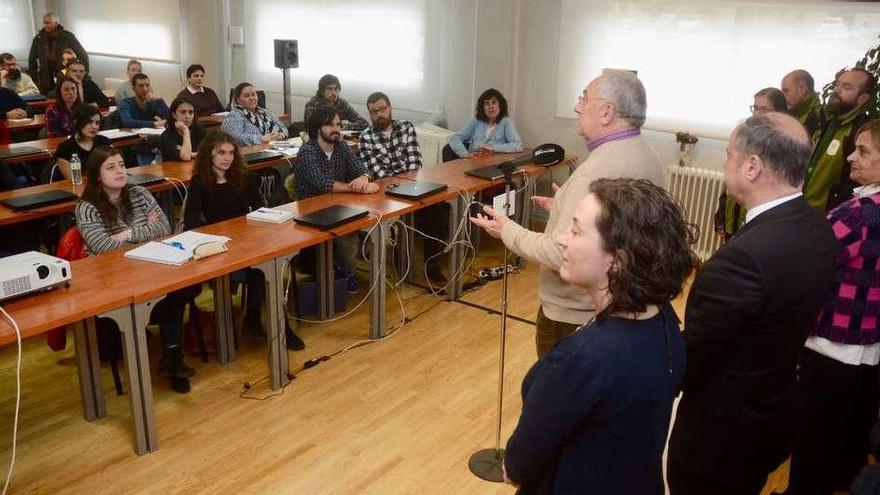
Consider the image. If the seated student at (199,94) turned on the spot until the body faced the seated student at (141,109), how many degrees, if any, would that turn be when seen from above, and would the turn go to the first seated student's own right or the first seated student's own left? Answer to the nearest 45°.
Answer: approximately 90° to the first seated student's own right

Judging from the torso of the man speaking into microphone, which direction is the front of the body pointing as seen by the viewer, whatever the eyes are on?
to the viewer's left

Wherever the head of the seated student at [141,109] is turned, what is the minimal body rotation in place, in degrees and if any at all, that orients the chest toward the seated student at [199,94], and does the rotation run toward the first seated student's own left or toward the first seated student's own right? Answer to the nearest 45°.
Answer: approximately 90° to the first seated student's own left

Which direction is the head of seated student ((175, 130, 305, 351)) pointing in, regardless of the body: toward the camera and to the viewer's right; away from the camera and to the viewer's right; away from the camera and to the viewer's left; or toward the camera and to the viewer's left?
toward the camera and to the viewer's right

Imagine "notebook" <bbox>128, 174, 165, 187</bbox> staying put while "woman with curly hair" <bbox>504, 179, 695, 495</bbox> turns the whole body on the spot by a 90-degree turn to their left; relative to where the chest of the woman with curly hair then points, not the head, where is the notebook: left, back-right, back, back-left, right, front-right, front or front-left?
back-right

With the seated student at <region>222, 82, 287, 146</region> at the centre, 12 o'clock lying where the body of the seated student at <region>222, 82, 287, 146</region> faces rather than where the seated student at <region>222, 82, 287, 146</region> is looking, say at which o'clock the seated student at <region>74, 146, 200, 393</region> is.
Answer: the seated student at <region>74, 146, 200, 393</region> is roughly at 2 o'clock from the seated student at <region>222, 82, 287, 146</region>.

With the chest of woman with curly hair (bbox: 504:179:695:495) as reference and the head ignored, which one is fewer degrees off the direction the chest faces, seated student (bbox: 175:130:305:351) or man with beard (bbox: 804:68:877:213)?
the seated student

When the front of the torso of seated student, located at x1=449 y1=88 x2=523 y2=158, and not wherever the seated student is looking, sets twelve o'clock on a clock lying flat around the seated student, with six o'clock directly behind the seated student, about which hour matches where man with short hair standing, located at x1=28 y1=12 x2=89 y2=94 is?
The man with short hair standing is roughly at 4 o'clock from the seated student.

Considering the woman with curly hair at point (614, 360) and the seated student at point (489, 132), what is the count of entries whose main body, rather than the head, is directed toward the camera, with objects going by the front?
1

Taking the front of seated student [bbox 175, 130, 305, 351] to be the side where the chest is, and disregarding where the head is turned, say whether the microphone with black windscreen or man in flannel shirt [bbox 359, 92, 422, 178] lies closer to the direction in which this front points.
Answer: the microphone with black windscreen

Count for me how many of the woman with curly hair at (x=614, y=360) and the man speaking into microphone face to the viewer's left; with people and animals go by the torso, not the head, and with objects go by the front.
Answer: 2

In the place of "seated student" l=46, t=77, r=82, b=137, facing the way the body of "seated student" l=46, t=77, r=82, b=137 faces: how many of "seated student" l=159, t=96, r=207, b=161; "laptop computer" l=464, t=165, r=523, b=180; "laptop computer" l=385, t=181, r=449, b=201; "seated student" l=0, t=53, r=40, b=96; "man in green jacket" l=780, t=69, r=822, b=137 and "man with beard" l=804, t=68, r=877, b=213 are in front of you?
5

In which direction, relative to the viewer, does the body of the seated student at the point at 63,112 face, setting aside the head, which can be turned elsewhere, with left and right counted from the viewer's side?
facing the viewer and to the right of the viewer

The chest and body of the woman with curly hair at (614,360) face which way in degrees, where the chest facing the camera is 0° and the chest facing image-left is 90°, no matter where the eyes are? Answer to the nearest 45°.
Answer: approximately 90°

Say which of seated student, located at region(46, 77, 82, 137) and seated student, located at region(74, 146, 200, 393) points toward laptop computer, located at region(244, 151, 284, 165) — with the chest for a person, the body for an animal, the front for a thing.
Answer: seated student, located at region(46, 77, 82, 137)

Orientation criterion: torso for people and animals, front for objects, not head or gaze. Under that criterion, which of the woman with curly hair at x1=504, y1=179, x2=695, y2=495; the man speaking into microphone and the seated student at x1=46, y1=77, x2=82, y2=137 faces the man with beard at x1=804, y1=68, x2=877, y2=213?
the seated student
